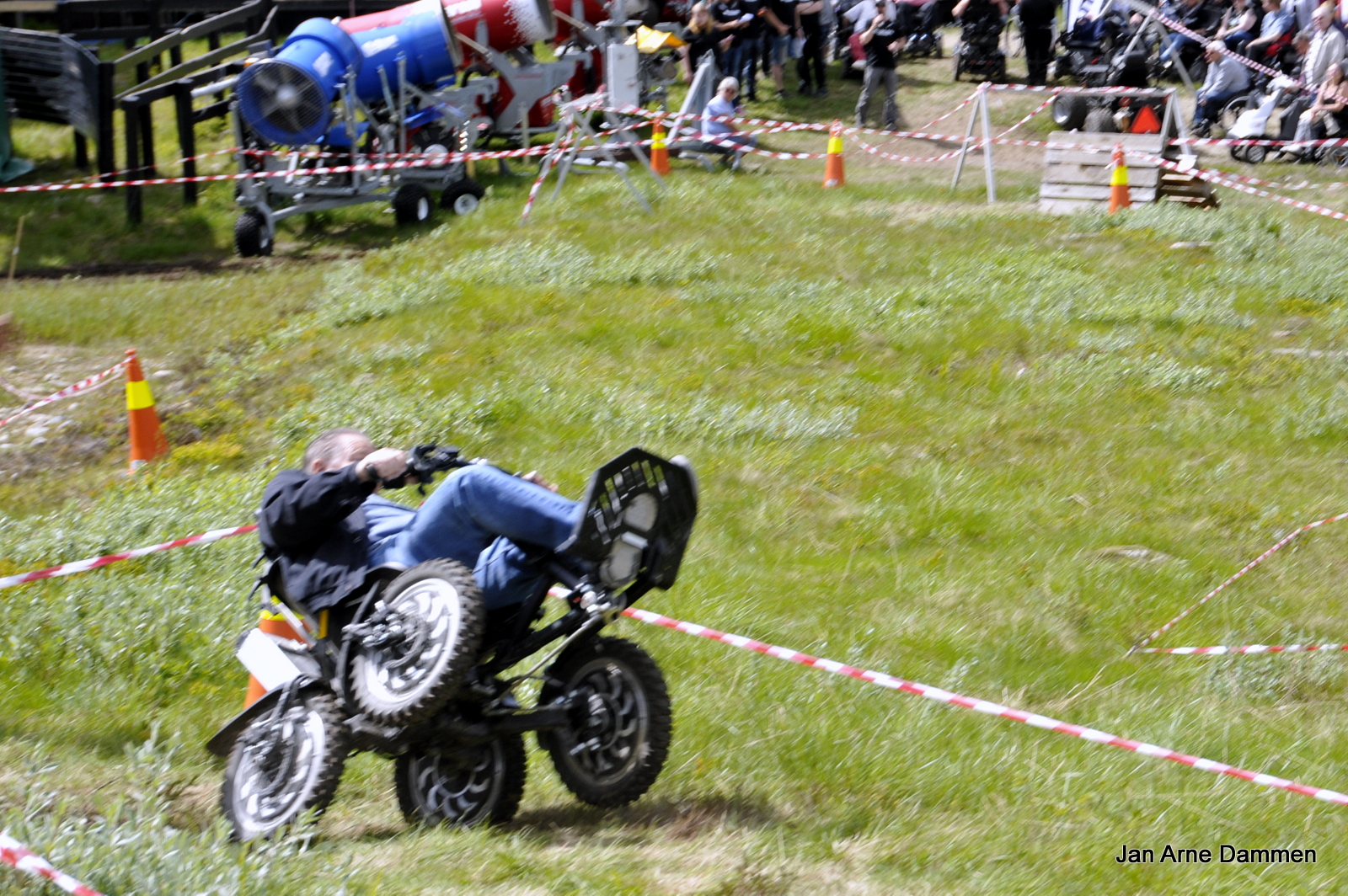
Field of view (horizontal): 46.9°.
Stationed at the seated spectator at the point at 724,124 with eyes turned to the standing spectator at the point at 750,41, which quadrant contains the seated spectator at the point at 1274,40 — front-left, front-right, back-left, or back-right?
front-right

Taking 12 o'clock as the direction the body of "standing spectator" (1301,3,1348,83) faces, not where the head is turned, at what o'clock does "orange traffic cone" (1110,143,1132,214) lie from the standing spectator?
The orange traffic cone is roughly at 11 o'clock from the standing spectator.

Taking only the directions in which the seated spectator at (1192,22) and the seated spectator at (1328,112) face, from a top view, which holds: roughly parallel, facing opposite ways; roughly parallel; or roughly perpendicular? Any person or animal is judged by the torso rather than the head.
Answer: roughly parallel

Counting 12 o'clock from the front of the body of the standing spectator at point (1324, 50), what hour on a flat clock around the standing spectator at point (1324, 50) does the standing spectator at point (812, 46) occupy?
the standing spectator at point (812, 46) is roughly at 2 o'clock from the standing spectator at point (1324, 50).

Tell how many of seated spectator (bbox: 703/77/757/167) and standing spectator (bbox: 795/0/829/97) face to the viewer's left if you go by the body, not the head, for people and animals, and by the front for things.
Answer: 0

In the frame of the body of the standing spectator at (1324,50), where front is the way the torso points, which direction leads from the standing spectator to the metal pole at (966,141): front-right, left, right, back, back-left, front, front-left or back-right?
front

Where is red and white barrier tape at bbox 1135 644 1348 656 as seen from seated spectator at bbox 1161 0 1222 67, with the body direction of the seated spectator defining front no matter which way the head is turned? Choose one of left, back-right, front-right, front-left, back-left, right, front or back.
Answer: front-left

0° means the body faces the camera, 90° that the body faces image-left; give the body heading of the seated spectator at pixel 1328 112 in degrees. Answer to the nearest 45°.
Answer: approximately 45°

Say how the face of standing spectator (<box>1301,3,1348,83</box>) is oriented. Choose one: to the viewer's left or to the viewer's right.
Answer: to the viewer's left

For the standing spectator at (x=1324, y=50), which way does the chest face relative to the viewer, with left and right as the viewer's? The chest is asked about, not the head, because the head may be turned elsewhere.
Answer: facing the viewer and to the left of the viewer

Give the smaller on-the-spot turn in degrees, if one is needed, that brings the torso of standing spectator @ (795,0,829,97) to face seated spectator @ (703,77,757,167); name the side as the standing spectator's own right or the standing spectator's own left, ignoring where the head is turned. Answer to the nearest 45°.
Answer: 0° — they already face them

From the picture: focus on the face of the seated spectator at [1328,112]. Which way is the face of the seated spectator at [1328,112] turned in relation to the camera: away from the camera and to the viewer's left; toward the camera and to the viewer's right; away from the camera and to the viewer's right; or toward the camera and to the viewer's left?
toward the camera and to the viewer's left

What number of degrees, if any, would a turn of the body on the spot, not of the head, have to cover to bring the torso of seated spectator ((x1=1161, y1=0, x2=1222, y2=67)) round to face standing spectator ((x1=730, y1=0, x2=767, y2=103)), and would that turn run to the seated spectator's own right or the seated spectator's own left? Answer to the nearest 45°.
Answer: approximately 45° to the seated spectator's own right

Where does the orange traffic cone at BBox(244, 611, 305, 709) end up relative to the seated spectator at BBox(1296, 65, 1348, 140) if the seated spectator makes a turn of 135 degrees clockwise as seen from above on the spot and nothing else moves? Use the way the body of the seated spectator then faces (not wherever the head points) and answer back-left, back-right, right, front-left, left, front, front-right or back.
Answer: back

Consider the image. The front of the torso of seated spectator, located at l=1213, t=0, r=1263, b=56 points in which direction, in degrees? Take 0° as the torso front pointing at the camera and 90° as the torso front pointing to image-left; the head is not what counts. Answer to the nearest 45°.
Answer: approximately 45°

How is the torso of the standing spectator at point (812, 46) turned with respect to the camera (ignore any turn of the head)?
toward the camera

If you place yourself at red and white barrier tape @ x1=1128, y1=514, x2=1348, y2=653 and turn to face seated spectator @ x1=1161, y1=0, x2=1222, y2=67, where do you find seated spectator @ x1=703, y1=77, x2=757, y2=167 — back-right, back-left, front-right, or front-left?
front-left
